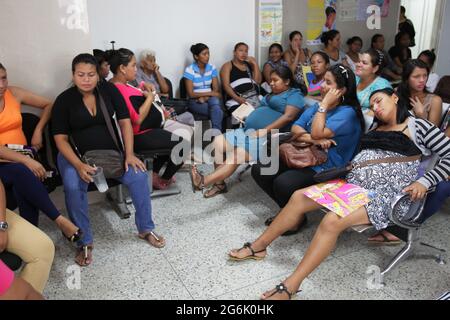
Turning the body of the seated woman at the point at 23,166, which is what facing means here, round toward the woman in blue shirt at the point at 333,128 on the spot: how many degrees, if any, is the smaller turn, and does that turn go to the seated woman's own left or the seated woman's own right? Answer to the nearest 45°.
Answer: approximately 45° to the seated woman's own left

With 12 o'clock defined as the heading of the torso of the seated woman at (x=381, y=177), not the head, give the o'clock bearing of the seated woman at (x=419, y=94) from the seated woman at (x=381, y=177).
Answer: the seated woman at (x=419, y=94) is roughly at 5 o'clock from the seated woman at (x=381, y=177).

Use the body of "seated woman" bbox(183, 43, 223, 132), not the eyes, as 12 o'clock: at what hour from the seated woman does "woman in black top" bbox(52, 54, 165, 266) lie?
The woman in black top is roughly at 2 o'clock from the seated woman.
